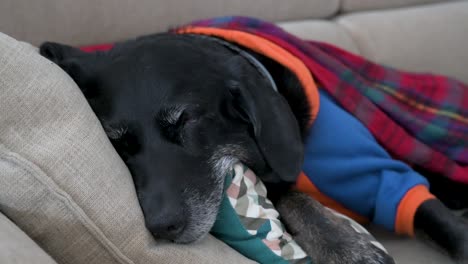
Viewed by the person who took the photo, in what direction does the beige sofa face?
facing the viewer
